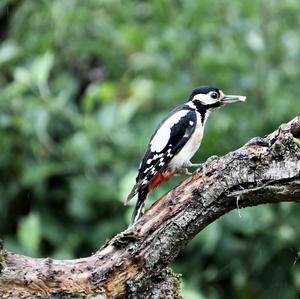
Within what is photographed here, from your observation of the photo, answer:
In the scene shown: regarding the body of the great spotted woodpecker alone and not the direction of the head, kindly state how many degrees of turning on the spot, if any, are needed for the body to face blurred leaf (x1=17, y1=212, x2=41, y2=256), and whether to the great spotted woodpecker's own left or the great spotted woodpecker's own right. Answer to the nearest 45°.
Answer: approximately 135° to the great spotted woodpecker's own left

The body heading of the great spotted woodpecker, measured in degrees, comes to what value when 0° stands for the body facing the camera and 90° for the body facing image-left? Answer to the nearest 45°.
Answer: approximately 270°
